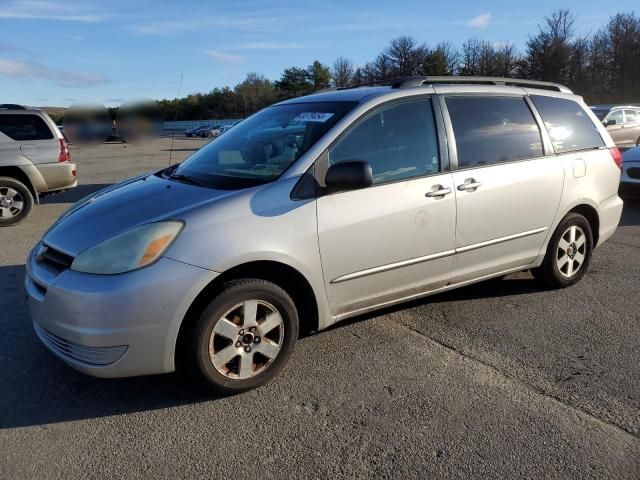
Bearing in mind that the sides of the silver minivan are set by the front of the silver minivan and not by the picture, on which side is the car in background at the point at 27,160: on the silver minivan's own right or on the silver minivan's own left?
on the silver minivan's own right

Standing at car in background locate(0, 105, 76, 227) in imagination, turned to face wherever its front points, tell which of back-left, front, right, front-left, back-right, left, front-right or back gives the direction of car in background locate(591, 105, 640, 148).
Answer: back

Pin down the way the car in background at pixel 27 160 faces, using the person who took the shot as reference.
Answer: facing to the left of the viewer

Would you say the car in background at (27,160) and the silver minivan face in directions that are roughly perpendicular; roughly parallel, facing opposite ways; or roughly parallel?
roughly parallel

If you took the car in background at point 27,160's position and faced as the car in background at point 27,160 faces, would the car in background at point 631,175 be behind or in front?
behind

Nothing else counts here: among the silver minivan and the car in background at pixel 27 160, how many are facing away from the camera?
0

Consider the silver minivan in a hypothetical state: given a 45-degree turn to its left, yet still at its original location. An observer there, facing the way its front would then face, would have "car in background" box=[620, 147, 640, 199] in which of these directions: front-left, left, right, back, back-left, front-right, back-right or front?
back-left

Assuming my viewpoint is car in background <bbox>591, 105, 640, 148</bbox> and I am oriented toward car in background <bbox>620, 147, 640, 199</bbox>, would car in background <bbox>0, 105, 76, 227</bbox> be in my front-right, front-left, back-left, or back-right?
front-right

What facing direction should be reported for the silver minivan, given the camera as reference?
facing the viewer and to the left of the viewer

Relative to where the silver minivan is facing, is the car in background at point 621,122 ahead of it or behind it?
behind
